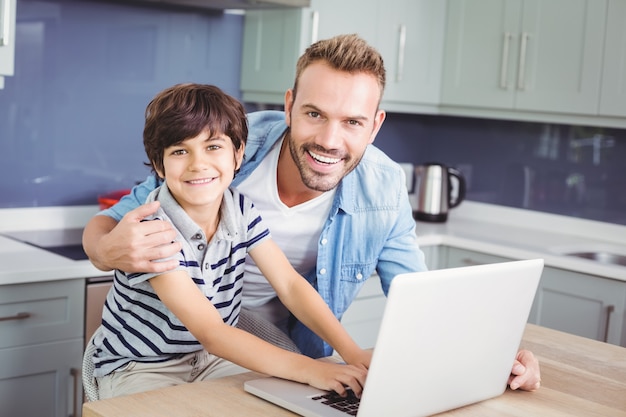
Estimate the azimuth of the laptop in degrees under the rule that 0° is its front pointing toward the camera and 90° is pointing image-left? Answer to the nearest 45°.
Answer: approximately 135°

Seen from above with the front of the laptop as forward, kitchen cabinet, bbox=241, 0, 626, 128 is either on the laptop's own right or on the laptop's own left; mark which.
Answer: on the laptop's own right

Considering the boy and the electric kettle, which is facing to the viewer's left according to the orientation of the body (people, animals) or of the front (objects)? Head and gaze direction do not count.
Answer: the electric kettle

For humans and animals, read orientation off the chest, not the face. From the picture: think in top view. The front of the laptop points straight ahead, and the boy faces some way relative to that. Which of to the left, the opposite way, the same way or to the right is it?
the opposite way

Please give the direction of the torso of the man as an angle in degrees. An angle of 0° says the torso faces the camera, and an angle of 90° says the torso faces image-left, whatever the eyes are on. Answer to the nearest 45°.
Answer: approximately 0°

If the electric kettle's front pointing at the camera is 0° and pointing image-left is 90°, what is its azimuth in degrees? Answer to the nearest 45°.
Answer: approximately 90°
